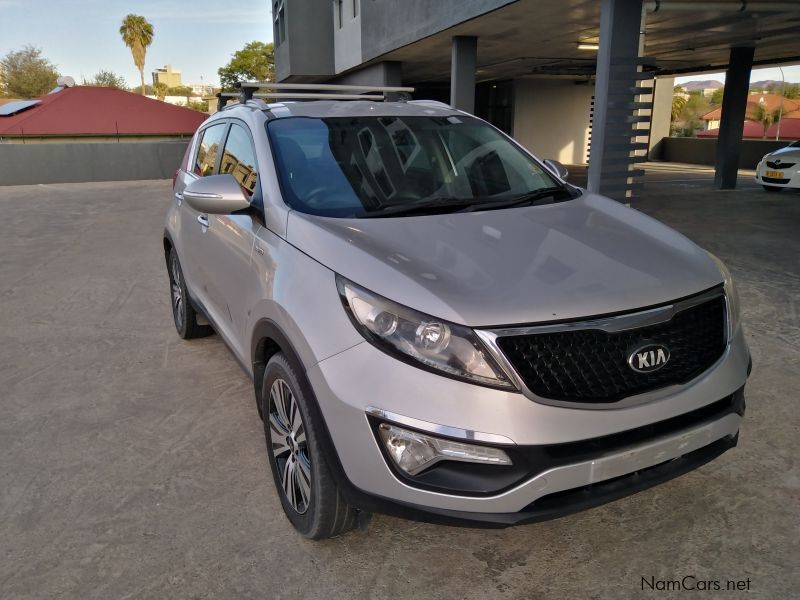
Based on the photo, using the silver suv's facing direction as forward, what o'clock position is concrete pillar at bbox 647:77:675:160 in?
The concrete pillar is roughly at 8 o'clock from the silver suv.

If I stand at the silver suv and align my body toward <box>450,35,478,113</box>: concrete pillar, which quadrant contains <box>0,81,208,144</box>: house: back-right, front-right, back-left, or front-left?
front-left

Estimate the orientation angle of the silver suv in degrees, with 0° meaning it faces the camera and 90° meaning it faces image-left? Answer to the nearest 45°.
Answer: approximately 315°

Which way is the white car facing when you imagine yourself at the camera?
facing the viewer and to the left of the viewer

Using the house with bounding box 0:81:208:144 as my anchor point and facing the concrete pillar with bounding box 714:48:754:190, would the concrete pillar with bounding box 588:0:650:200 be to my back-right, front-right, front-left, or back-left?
front-right

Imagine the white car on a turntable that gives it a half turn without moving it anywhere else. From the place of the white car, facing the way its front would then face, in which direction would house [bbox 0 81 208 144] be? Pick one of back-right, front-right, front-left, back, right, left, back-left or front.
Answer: back-left

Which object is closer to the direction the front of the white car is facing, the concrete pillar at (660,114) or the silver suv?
the silver suv

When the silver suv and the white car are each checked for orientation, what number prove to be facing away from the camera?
0

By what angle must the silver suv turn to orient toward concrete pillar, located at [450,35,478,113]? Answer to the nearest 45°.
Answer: approximately 135° to its left

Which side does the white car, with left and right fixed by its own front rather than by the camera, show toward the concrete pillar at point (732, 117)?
right

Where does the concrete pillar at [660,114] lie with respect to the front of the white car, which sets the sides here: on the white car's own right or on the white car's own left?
on the white car's own right

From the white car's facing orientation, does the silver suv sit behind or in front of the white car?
in front

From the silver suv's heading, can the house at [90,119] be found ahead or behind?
behind
